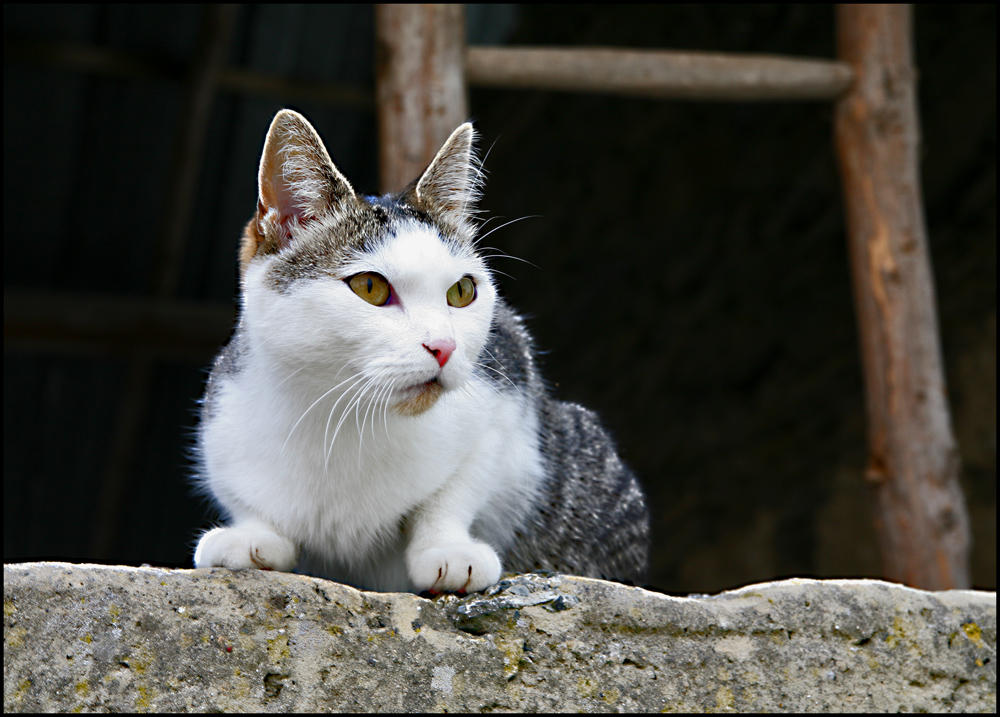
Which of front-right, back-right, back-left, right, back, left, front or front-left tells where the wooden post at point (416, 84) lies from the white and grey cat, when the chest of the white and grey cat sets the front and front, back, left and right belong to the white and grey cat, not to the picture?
back-right

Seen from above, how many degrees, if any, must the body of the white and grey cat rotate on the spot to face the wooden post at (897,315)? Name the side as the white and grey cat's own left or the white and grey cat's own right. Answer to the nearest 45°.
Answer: approximately 180°

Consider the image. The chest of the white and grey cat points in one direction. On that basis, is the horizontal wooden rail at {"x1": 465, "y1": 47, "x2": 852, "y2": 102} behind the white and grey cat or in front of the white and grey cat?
behind

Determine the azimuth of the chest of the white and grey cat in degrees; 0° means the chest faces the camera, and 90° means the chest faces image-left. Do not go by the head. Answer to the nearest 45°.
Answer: approximately 45°
